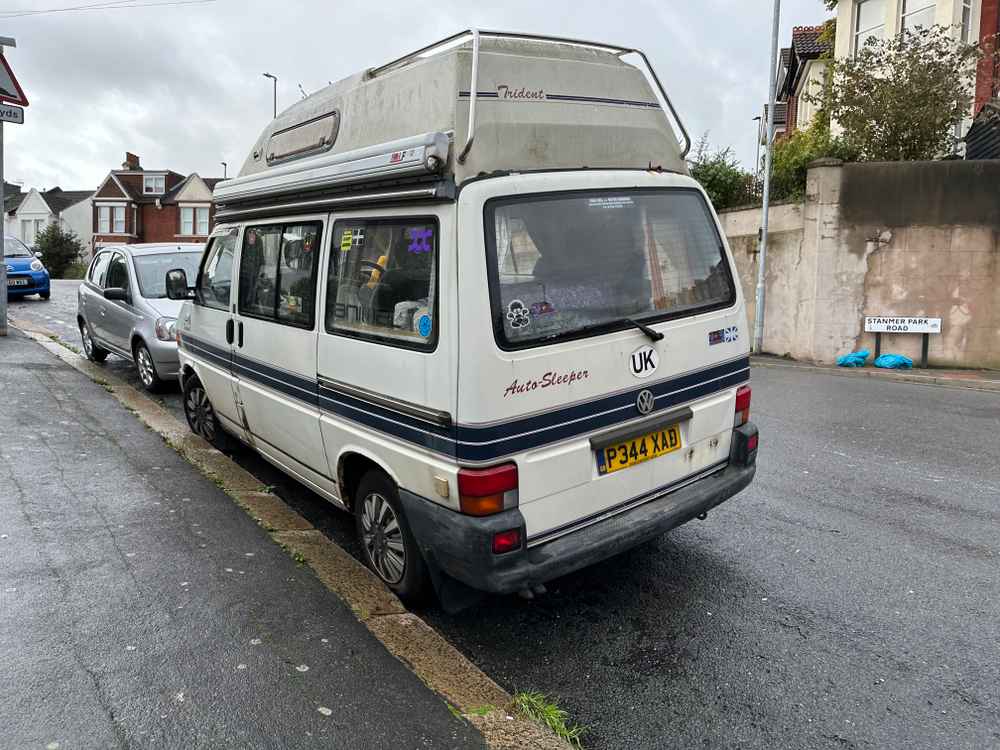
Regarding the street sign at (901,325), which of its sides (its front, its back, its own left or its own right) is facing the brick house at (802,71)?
back

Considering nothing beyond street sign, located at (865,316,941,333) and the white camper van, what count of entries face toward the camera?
1

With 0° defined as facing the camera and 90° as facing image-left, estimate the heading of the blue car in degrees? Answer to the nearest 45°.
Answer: approximately 315°

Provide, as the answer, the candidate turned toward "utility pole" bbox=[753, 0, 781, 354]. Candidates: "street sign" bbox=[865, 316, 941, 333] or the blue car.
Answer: the blue car
